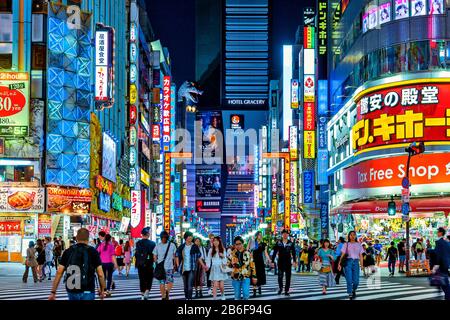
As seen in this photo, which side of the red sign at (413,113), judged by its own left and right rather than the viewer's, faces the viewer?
front

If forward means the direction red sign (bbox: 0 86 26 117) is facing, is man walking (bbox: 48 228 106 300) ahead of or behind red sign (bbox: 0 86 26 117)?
ahead

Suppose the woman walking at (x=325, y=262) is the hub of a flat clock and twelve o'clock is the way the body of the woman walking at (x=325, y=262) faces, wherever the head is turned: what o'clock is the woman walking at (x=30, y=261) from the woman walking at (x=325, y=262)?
the woman walking at (x=30, y=261) is roughly at 4 o'clock from the woman walking at (x=325, y=262).

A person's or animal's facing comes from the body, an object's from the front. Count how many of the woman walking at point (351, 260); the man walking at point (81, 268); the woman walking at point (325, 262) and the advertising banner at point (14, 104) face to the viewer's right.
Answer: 0

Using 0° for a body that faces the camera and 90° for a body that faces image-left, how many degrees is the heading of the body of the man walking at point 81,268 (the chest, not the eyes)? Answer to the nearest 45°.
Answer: approximately 180°

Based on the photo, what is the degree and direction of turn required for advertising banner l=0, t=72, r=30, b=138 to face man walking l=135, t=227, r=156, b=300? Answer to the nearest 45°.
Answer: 0° — it already faces them

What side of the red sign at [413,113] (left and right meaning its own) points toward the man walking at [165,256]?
front

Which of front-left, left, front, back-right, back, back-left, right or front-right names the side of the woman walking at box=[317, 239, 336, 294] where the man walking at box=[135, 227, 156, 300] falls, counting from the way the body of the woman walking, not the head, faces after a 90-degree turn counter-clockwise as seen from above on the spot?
back-right

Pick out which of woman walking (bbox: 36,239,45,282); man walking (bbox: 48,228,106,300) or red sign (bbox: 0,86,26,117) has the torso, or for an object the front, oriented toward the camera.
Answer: the red sign

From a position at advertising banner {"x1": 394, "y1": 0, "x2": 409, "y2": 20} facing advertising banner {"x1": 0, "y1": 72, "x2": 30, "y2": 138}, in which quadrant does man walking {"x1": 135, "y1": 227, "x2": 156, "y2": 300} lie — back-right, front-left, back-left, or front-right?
front-left

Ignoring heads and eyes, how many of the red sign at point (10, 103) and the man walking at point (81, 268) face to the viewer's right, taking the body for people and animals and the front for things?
0

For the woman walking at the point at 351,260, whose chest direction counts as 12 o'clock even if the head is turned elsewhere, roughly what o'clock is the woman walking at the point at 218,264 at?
the woman walking at the point at 218,264 is roughly at 2 o'clock from the woman walking at the point at 351,260.
